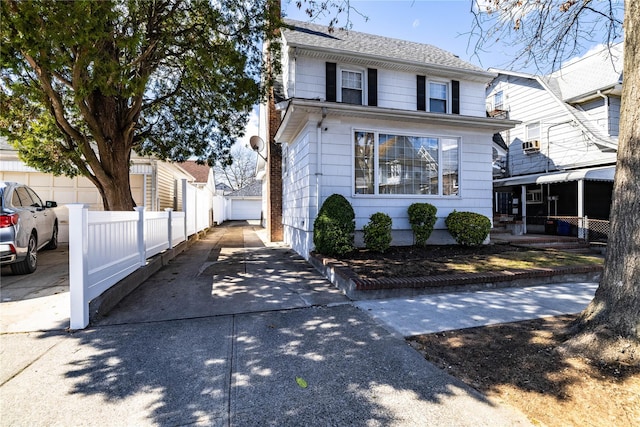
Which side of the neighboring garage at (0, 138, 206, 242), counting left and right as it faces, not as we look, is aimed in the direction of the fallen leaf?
front

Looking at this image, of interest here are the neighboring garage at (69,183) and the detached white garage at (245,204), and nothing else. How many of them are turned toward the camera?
2

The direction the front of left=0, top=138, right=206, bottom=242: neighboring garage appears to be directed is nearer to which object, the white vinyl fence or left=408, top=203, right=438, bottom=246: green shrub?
the white vinyl fence

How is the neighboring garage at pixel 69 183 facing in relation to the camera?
toward the camera

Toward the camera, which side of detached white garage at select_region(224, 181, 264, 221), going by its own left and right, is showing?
front

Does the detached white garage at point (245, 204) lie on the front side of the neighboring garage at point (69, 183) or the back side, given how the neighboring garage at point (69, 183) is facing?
on the back side

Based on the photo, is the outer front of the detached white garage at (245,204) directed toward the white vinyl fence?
yes

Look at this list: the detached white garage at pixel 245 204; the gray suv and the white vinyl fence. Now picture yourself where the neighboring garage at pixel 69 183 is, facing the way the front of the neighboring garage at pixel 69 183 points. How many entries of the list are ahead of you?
2

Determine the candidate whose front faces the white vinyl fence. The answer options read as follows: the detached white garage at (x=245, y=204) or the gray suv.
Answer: the detached white garage

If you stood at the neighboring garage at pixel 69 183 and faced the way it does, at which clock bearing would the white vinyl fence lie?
The white vinyl fence is roughly at 12 o'clock from the neighboring garage.

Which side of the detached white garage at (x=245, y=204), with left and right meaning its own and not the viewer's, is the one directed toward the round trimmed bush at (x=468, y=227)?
front
